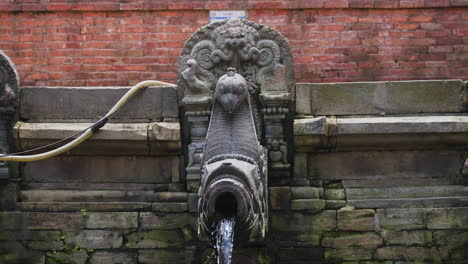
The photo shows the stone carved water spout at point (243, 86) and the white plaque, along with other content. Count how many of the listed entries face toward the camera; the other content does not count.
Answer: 2

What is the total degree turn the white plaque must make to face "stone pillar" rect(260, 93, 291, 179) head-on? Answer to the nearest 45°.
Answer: approximately 90° to its left

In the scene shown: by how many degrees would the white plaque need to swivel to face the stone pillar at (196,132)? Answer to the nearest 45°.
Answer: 0° — it already faces it

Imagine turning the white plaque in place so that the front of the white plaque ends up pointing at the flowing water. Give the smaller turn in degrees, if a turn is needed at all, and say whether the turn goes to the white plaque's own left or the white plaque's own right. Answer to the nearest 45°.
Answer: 0° — it already faces it

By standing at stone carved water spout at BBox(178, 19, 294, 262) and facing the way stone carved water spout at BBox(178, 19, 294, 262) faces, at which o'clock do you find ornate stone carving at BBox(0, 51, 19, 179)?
The ornate stone carving is roughly at 3 o'clock from the stone carved water spout.

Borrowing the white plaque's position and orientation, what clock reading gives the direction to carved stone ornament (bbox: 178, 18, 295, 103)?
The carved stone ornament is roughly at 12 o'clock from the white plaque.

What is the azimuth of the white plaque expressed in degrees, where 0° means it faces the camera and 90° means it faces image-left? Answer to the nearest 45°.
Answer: approximately 0°
